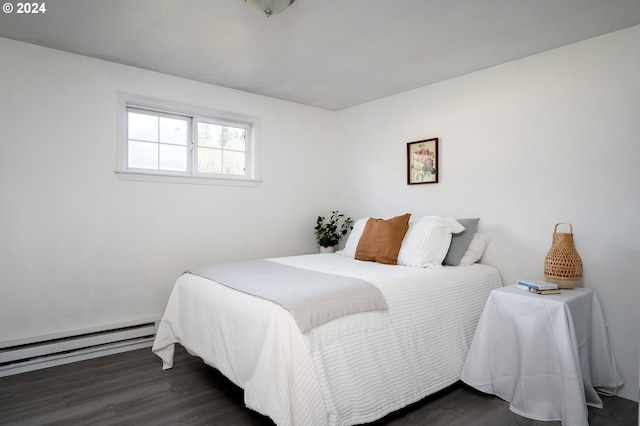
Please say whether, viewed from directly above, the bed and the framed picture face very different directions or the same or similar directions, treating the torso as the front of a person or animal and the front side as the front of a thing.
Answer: same or similar directions

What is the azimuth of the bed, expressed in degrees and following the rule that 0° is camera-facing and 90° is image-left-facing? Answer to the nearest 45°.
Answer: approximately 45°

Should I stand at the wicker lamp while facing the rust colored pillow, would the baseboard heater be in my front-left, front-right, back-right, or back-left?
front-left

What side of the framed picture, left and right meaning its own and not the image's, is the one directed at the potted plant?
right

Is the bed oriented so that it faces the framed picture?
no

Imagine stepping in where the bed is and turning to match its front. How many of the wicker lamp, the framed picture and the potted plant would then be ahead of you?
0

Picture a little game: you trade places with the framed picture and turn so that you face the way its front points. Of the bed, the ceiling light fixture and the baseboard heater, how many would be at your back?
0

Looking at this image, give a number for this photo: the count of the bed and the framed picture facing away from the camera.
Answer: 0
